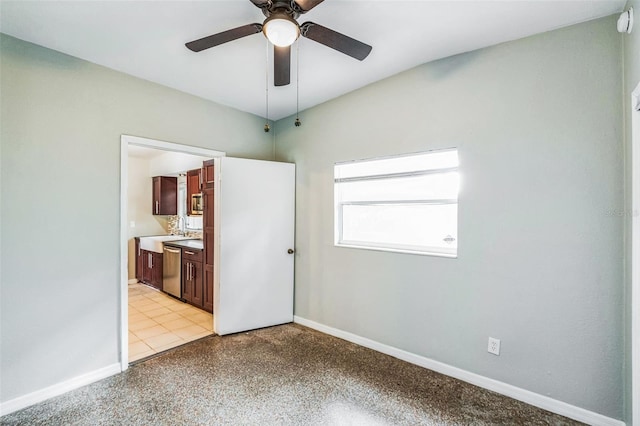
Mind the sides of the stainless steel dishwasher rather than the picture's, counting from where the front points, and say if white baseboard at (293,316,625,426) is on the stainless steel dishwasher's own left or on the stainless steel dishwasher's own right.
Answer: on the stainless steel dishwasher's own left

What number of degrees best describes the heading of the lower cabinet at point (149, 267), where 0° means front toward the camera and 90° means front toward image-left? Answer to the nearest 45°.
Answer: approximately 45°

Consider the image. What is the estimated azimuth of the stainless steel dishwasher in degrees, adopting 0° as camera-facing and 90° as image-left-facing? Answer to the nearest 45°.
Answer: approximately 45°

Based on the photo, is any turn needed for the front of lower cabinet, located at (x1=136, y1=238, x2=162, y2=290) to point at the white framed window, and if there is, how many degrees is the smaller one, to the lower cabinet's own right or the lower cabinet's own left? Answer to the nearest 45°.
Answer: approximately 90° to the lower cabinet's own left

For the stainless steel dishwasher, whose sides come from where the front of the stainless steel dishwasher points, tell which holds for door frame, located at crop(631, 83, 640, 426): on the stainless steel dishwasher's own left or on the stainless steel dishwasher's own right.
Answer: on the stainless steel dishwasher's own left
